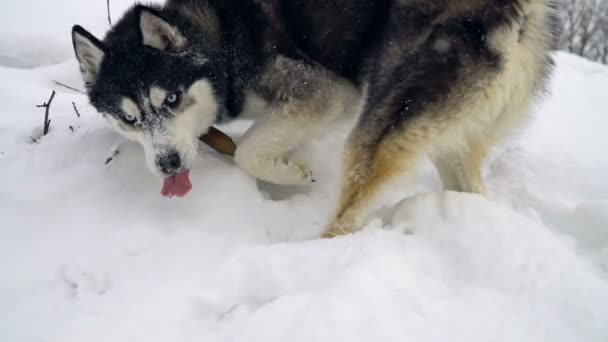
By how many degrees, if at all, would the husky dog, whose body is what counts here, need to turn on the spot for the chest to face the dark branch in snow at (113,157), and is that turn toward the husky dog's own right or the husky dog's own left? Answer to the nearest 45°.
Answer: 0° — it already faces it

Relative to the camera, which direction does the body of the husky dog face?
to the viewer's left
